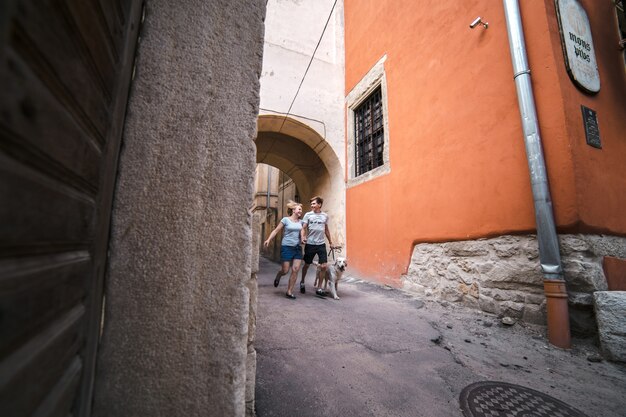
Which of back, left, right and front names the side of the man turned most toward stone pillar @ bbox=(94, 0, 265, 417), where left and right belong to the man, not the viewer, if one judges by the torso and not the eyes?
front

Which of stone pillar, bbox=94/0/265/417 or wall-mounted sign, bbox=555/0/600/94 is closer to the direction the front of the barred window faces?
the stone pillar

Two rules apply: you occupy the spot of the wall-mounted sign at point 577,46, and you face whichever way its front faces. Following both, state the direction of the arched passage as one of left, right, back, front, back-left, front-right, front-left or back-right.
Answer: back-right

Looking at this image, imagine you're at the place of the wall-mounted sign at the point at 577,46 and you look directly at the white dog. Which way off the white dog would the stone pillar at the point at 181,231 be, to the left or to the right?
left

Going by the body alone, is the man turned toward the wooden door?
yes

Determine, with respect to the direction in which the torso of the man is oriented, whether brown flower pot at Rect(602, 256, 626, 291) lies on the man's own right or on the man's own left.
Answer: on the man's own left

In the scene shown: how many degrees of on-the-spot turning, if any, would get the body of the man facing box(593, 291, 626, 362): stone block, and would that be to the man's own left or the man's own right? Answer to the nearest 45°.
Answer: approximately 45° to the man's own left

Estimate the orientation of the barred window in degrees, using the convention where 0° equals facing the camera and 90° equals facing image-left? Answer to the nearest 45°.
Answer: approximately 45°

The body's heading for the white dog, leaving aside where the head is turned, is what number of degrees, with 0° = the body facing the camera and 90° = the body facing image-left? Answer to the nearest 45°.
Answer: approximately 315°
